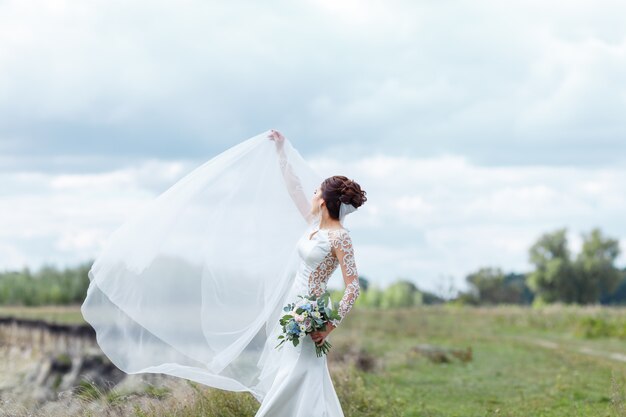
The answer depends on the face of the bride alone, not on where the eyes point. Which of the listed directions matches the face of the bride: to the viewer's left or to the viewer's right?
to the viewer's left

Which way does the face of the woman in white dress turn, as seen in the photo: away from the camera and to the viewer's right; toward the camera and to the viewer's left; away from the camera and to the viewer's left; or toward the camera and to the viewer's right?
away from the camera and to the viewer's left

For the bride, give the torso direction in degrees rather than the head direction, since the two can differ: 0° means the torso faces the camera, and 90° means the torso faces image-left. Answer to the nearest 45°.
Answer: approximately 90°
